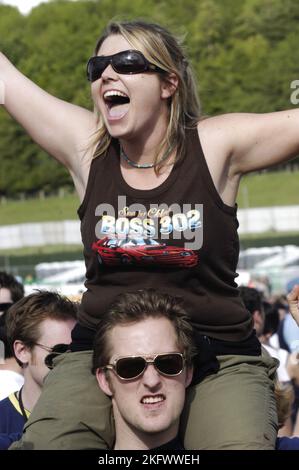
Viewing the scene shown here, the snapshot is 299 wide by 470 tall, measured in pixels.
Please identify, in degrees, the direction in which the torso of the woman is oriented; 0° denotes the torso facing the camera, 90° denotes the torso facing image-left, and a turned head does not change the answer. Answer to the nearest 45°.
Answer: approximately 0°

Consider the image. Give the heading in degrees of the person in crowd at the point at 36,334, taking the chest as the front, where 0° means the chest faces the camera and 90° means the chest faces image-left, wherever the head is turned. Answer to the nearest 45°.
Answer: approximately 315°

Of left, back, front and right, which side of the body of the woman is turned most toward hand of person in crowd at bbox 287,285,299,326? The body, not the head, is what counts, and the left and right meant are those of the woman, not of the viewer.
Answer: back

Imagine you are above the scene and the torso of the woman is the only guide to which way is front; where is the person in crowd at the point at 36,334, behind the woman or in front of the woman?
behind
